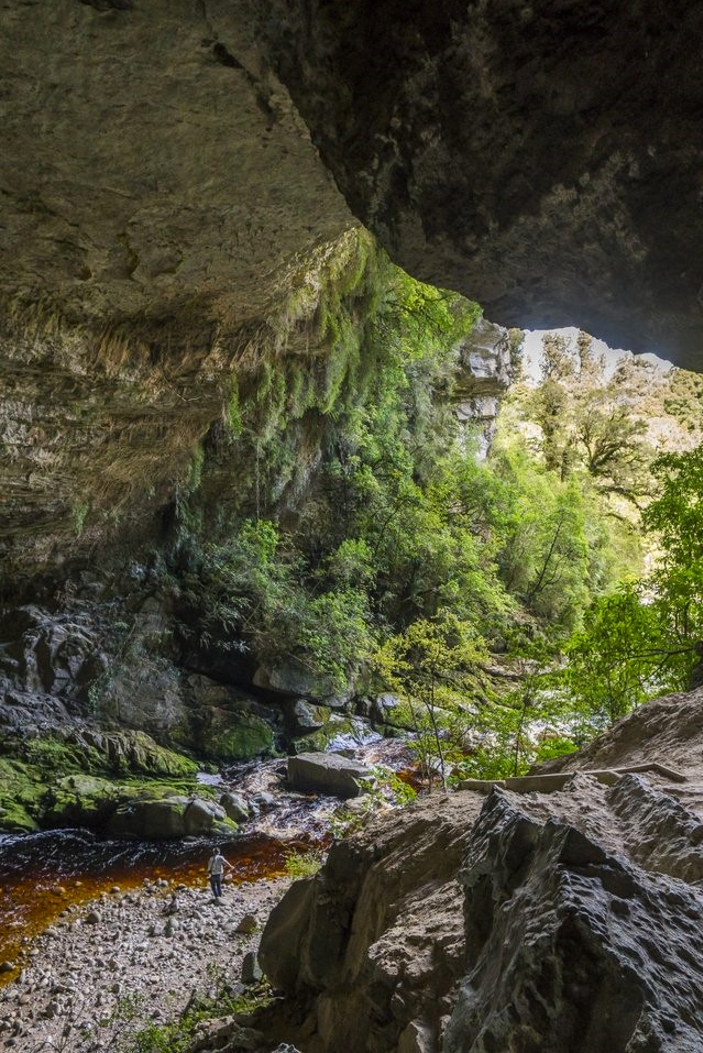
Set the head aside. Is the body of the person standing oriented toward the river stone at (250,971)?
no

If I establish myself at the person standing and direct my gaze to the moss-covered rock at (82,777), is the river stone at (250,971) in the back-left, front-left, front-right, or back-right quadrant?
back-left

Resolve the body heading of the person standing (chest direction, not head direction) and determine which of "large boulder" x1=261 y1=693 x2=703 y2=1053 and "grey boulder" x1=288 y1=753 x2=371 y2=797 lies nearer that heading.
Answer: the grey boulder

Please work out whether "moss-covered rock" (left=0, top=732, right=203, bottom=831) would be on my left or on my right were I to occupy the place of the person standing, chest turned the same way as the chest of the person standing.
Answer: on my left

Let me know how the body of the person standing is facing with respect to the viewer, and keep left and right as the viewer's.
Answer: facing away from the viewer and to the right of the viewer

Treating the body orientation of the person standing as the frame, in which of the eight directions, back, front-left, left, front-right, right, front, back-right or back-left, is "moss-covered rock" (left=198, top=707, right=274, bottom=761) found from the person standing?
front-left

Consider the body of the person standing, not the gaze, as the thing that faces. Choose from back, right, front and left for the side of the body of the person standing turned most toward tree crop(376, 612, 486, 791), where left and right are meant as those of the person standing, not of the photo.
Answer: front

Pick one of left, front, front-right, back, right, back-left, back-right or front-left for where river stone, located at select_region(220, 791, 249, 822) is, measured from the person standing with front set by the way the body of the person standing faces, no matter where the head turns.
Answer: front-left

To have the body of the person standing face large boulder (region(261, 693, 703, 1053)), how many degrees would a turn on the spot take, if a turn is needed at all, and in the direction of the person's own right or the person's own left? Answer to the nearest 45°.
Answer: approximately 135° to the person's own right

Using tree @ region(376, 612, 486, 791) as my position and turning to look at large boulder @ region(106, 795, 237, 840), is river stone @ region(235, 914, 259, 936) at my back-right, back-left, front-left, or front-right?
front-left

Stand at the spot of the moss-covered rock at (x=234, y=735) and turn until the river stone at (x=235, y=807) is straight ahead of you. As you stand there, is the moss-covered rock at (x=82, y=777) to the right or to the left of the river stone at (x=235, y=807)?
right
